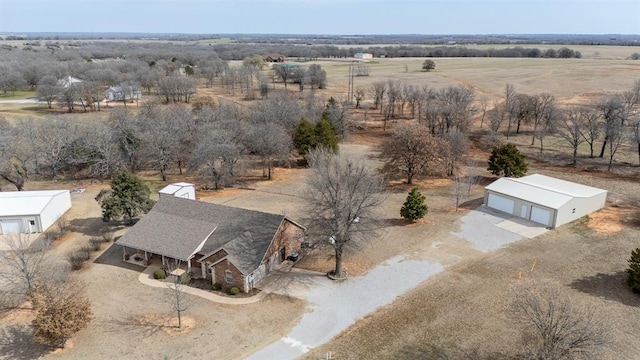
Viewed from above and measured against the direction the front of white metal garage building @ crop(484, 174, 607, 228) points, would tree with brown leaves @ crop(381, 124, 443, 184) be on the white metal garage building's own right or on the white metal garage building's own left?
on the white metal garage building's own right

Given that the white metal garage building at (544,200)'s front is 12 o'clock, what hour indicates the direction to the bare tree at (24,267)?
The bare tree is roughly at 12 o'clock from the white metal garage building.

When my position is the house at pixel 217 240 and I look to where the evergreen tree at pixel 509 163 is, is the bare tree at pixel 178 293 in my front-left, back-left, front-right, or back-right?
back-right

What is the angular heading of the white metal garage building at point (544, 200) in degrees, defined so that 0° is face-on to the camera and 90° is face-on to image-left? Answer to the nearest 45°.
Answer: approximately 45°

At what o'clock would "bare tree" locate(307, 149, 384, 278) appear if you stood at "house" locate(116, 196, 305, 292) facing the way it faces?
The bare tree is roughly at 8 o'clock from the house.

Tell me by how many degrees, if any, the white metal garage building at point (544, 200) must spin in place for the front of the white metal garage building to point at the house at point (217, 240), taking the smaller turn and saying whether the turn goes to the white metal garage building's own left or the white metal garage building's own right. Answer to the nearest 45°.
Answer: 0° — it already faces it

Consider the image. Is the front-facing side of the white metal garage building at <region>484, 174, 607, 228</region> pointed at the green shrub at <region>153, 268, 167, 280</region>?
yes

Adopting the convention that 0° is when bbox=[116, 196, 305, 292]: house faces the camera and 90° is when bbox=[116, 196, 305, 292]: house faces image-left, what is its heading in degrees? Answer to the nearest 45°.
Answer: approximately 45°

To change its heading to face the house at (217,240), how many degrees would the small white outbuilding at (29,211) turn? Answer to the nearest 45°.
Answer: approximately 45° to its left

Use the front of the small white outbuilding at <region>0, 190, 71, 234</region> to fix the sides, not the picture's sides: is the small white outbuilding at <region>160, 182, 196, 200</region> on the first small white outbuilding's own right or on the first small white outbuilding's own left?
on the first small white outbuilding's own left
